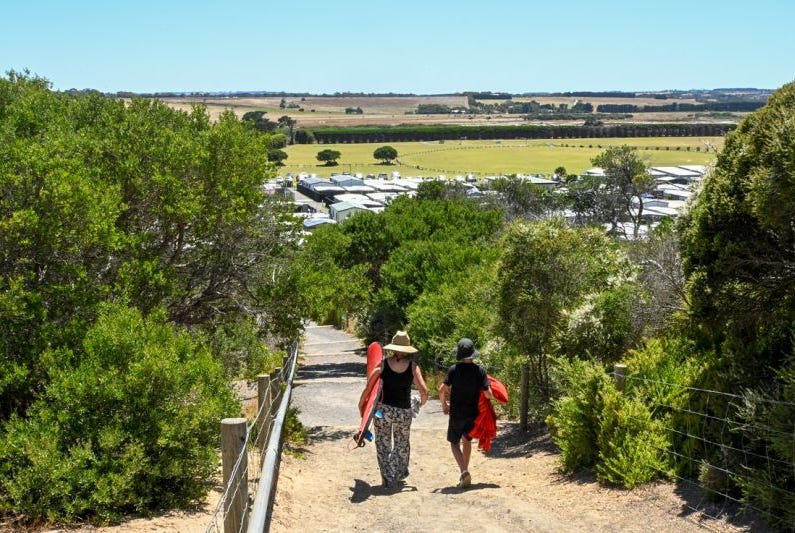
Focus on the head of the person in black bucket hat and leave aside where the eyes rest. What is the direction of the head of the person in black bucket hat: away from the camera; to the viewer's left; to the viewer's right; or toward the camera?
away from the camera

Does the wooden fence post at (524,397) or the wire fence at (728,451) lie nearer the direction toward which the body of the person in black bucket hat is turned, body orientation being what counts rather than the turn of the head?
the wooden fence post

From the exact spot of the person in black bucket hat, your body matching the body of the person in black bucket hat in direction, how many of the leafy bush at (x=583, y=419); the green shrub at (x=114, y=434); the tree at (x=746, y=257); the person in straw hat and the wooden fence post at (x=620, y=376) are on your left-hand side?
2

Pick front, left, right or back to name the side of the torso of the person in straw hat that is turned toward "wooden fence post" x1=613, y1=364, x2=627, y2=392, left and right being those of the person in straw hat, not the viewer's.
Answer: right

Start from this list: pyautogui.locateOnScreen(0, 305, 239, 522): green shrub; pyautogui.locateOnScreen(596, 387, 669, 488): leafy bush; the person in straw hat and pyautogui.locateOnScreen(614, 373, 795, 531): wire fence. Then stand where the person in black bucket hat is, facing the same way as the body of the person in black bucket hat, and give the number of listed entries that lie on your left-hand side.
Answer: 2

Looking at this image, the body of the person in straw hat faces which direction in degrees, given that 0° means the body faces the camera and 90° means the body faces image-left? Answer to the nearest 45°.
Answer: approximately 180°

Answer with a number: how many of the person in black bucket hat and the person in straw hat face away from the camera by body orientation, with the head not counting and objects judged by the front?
2

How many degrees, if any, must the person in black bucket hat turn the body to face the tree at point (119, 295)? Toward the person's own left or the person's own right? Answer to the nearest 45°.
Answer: approximately 90° to the person's own left

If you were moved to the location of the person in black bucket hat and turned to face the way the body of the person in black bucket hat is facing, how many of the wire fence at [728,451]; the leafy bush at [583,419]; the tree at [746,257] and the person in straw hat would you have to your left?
1

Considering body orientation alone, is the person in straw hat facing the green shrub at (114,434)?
no

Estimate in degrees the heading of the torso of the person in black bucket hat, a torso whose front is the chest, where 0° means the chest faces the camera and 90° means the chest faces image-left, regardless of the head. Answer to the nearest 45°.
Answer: approximately 180°

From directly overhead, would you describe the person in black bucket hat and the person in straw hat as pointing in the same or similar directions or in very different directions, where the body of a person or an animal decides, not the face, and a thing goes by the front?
same or similar directions

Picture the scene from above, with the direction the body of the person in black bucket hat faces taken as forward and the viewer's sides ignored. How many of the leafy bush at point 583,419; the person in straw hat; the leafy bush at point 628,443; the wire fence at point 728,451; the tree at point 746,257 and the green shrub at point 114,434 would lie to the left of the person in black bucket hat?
2

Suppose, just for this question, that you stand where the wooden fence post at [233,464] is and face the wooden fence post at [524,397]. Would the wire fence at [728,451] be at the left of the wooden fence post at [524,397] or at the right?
right

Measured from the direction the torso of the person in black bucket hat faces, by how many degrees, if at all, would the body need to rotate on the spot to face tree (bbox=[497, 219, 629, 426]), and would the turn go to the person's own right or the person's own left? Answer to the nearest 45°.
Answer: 0° — they already face it

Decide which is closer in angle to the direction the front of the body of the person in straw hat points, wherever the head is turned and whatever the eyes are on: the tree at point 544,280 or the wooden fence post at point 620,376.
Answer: the tree

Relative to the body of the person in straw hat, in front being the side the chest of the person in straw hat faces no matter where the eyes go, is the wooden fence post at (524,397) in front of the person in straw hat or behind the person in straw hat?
in front

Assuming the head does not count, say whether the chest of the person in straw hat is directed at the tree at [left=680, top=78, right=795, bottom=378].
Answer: no
